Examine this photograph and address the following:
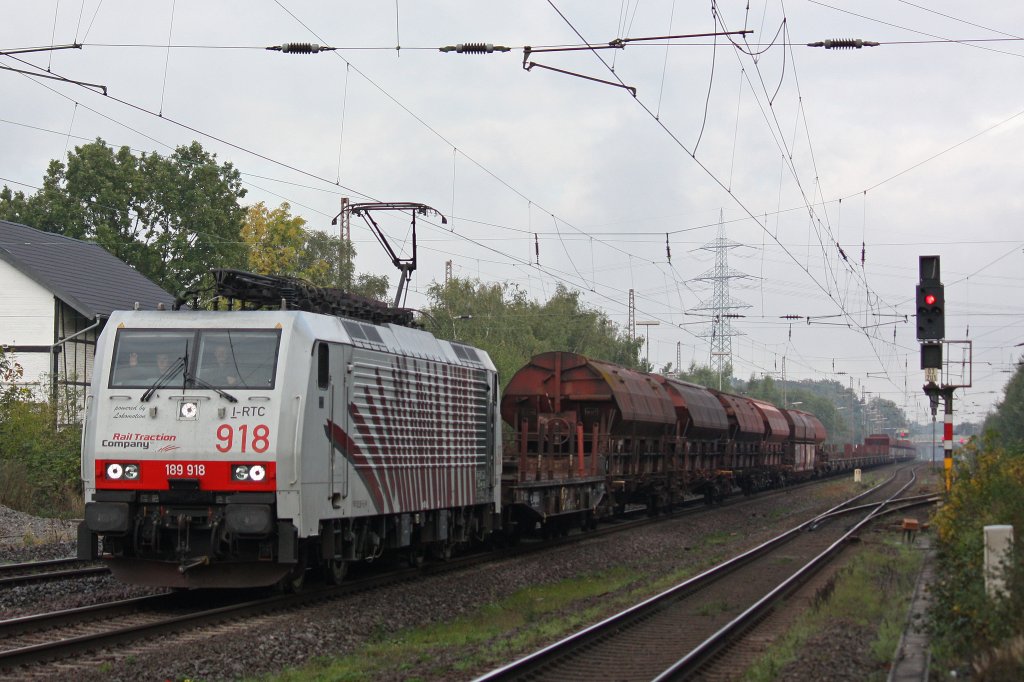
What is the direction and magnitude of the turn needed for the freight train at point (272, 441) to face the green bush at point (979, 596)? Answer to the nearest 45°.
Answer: approximately 90° to its left

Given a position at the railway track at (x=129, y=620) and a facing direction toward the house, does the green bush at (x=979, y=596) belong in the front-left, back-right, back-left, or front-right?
back-right

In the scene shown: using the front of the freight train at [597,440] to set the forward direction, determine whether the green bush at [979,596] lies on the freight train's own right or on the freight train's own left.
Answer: on the freight train's own left

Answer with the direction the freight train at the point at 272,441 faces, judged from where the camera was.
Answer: facing the viewer and to the left of the viewer

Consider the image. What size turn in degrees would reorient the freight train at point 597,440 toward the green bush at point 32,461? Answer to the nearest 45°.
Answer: approximately 45° to its right

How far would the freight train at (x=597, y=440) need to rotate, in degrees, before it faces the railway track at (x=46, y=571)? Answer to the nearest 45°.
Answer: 0° — it already faces it

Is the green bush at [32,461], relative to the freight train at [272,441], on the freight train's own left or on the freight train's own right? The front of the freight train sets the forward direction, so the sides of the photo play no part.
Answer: on the freight train's own right

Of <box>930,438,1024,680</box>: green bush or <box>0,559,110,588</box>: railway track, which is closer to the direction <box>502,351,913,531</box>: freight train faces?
the railway track
